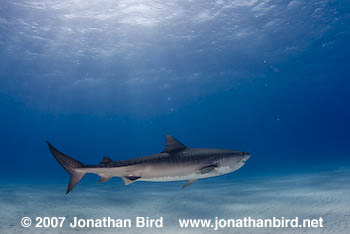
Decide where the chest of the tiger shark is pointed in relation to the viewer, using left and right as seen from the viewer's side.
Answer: facing to the right of the viewer
